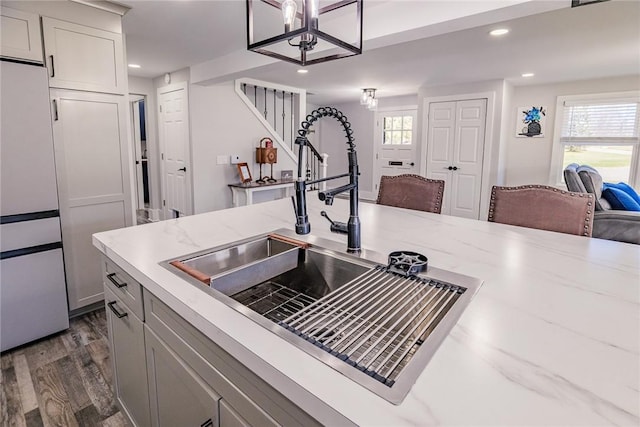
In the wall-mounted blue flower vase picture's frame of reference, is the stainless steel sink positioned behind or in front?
in front

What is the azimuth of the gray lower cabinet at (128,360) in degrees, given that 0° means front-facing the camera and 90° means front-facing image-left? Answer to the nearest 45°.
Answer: approximately 45°

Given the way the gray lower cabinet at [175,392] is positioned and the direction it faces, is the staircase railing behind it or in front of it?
behind

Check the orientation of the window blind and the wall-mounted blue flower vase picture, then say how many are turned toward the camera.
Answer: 2

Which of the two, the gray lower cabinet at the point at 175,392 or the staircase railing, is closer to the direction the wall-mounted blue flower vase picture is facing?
the gray lower cabinet

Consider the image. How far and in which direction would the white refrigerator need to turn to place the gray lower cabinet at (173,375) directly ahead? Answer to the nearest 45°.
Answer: approximately 45° to its right

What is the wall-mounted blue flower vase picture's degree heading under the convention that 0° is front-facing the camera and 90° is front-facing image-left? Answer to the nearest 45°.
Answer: approximately 0°

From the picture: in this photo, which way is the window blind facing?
toward the camera

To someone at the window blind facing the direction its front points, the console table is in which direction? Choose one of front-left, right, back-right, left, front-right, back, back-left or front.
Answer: front-right
